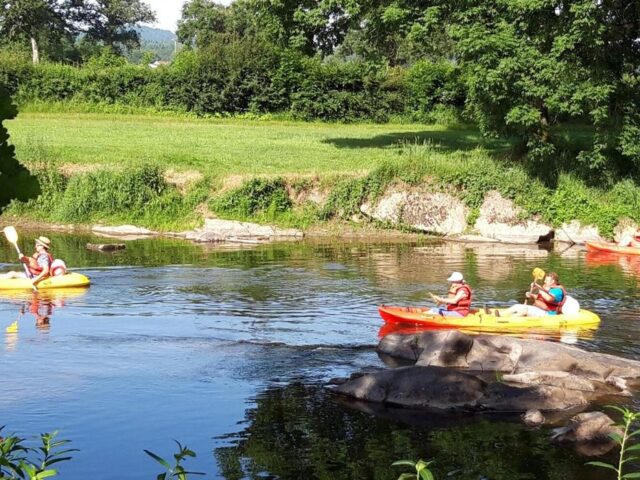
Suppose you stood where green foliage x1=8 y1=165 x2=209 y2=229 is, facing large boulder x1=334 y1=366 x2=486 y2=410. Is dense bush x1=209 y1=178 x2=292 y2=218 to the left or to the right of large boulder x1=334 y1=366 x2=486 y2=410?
left

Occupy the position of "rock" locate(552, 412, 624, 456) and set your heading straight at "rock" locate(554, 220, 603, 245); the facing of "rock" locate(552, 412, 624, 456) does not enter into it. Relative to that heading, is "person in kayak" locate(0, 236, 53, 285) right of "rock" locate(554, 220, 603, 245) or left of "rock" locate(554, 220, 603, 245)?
left

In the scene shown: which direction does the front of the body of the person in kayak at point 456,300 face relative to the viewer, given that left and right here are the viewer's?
facing to the left of the viewer

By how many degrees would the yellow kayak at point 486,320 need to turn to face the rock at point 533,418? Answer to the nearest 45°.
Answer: approximately 90° to its left

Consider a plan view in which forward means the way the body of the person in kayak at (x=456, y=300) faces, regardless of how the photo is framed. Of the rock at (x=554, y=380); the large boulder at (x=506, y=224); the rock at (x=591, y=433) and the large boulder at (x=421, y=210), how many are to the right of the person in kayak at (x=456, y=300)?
2

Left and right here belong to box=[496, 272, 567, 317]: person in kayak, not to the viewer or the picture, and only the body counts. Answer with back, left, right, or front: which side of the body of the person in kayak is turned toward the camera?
left

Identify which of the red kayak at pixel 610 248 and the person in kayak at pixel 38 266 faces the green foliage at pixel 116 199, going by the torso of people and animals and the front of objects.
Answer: the red kayak

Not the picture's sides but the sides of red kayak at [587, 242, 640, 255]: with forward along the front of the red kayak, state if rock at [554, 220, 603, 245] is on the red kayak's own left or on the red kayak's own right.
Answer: on the red kayak's own right

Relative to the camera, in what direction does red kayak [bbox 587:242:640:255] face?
facing to the left of the viewer

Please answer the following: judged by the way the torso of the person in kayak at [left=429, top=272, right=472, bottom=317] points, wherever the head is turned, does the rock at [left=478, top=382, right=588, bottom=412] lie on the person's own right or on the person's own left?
on the person's own left

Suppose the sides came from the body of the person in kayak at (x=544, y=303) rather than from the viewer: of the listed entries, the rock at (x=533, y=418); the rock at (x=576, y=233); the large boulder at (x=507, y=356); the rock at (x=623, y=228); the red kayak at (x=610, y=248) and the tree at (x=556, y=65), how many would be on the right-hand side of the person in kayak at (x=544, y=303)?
4

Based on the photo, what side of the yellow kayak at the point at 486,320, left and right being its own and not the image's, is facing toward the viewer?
left

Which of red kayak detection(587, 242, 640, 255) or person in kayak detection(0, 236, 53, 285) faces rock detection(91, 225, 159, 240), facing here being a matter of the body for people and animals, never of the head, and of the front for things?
the red kayak

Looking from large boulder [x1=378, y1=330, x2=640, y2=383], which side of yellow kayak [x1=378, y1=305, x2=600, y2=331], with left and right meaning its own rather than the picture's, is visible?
left
